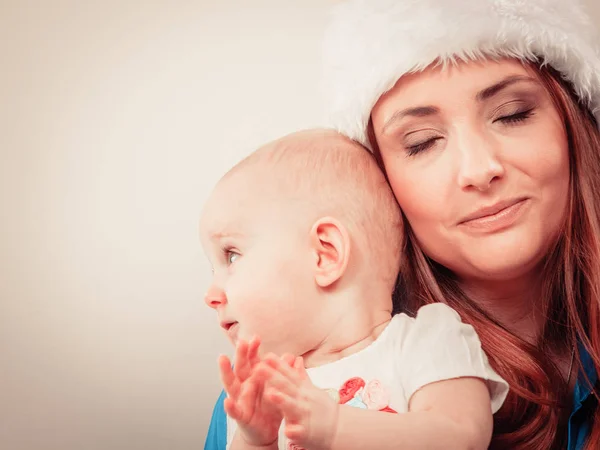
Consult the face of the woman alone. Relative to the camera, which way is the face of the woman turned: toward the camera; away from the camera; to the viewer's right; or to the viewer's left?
toward the camera

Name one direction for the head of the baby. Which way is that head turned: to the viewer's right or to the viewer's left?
to the viewer's left

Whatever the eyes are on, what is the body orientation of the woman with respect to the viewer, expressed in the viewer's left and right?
facing the viewer

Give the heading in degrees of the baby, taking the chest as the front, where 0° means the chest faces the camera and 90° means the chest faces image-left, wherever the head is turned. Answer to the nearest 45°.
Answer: approximately 45°
